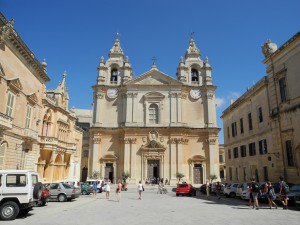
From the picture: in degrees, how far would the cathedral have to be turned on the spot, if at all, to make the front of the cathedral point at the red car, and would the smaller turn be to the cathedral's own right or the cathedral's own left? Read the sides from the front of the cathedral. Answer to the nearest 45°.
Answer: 0° — it already faces it

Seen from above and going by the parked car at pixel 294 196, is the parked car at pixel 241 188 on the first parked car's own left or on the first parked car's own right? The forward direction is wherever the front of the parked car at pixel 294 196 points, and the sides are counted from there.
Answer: on the first parked car's own right

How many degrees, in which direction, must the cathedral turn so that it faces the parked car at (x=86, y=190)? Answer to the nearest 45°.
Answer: approximately 45° to its right

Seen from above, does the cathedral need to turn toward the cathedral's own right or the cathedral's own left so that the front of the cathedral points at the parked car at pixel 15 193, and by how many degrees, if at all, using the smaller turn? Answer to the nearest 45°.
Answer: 0° — it already faces it

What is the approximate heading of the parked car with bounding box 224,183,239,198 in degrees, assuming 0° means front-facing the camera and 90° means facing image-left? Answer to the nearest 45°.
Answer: approximately 45°

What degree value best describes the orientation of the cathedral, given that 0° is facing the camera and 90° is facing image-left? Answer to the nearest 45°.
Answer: approximately 0°
